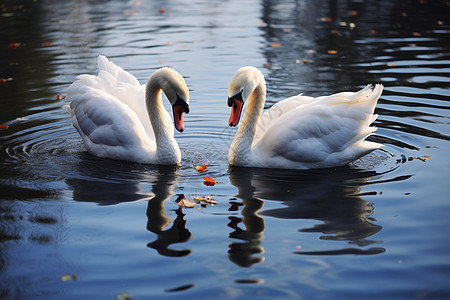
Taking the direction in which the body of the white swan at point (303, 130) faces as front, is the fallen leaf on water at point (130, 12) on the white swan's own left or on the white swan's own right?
on the white swan's own right

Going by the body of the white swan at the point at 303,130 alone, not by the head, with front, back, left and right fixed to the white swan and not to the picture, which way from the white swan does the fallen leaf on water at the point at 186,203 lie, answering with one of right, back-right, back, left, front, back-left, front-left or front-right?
front-left

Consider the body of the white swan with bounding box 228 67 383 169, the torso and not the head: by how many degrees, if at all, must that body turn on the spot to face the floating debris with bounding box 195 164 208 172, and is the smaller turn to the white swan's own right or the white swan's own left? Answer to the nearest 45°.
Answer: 0° — it already faces it

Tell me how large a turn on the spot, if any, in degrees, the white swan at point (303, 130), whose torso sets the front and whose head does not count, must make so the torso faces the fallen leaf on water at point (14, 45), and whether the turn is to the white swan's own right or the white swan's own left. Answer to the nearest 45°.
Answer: approximately 45° to the white swan's own right

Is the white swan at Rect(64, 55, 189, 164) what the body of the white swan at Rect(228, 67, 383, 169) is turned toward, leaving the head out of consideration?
yes

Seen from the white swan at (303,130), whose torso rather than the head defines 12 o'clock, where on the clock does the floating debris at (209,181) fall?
The floating debris is roughly at 11 o'clock from the white swan.

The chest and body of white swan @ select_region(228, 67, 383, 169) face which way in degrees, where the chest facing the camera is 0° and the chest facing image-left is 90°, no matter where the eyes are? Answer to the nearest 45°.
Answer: approximately 90°

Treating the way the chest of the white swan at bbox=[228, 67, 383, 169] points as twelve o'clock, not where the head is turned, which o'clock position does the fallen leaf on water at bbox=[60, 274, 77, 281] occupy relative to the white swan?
The fallen leaf on water is roughly at 10 o'clock from the white swan.
